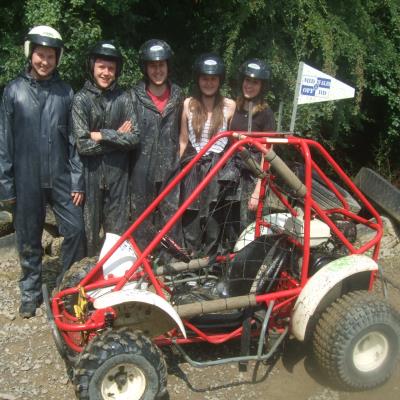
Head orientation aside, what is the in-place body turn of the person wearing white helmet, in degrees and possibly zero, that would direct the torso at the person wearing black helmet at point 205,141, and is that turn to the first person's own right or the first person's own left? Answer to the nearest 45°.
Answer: approximately 90° to the first person's own left

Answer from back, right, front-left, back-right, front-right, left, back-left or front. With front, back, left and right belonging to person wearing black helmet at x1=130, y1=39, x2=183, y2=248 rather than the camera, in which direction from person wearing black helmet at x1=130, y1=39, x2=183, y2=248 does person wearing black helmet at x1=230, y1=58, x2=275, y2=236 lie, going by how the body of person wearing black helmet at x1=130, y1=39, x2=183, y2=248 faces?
left

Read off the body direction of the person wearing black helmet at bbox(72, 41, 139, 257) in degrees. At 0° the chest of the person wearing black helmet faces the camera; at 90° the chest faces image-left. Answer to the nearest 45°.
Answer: approximately 0°

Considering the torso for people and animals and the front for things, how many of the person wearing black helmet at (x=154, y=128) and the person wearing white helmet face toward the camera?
2

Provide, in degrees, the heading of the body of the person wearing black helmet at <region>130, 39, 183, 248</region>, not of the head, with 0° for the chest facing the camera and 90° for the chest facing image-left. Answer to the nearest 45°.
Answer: approximately 0°
